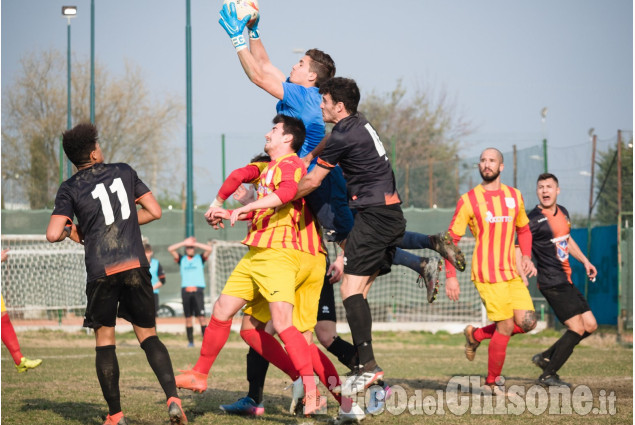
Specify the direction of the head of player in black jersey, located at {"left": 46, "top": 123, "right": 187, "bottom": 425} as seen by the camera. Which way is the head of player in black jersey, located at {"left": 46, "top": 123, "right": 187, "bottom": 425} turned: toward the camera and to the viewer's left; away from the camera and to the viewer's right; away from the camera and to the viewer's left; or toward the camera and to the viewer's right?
away from the camera and to the viewer's right

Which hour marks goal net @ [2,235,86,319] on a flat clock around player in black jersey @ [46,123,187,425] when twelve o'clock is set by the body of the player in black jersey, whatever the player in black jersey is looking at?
The goal net is roughly at 12 o'clock from the player in black jersey.

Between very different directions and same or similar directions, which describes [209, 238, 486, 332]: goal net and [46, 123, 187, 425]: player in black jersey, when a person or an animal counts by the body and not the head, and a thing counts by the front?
very different directions

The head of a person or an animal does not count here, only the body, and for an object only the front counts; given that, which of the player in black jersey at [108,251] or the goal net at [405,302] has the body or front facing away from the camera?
the player in black jersey

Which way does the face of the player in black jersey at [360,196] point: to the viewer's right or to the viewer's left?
to the viewer's left

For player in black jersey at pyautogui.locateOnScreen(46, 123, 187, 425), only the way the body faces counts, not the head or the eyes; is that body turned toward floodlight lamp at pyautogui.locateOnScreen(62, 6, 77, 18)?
yes

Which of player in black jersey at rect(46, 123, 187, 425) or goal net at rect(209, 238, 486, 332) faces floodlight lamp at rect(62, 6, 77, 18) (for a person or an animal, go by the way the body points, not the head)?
the player in black jersey

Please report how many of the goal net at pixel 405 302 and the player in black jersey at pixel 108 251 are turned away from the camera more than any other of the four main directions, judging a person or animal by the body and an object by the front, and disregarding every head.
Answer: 1

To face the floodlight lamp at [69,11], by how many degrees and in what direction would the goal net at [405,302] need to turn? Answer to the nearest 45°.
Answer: approximately 90° to its right

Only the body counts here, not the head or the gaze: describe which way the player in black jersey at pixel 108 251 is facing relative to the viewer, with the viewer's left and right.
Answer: facing away from the viewer

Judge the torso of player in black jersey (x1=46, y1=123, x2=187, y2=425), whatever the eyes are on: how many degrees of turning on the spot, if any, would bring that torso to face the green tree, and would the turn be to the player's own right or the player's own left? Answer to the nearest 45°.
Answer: approximately 45° to the player's own right

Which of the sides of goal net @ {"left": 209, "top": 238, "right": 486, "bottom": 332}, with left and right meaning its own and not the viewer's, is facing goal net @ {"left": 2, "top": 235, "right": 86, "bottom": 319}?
right
